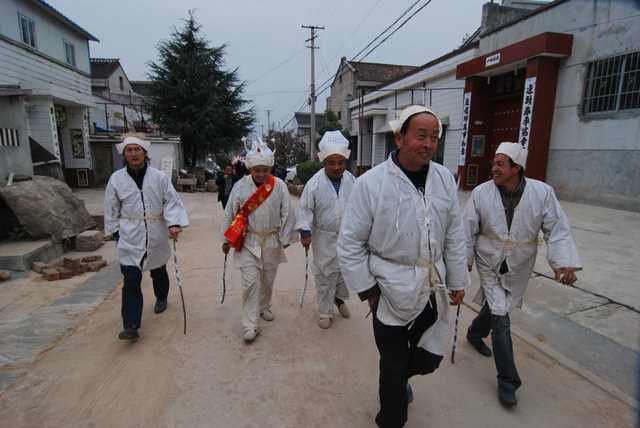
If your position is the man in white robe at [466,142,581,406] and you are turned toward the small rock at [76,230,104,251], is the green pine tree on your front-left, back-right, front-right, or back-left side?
front-right

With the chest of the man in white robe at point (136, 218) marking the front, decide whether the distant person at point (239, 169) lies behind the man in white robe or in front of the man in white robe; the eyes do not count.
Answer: behind

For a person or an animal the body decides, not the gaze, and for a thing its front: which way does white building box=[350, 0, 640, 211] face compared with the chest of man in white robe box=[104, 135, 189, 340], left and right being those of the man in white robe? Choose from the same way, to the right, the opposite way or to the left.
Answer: to the right

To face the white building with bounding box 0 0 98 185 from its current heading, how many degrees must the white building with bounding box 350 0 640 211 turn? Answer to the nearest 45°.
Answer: approximately 45° to its right

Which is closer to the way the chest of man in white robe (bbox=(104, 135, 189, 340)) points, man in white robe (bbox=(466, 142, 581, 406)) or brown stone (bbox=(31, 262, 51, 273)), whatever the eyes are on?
the man in white robe

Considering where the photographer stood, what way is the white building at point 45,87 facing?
facing the viewer and to the right of the viewer

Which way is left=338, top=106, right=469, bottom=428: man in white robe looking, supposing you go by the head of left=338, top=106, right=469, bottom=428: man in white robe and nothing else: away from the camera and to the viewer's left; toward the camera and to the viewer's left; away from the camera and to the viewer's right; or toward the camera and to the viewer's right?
toward the camera and to the viewer's right

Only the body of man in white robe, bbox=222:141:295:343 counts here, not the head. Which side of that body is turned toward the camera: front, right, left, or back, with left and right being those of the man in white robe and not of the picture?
front

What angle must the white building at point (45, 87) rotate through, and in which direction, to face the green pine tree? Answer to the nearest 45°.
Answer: approximately 90° to its left

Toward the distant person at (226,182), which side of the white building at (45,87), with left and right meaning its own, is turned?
front

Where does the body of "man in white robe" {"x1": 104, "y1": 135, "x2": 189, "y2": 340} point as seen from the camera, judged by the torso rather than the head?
toward the camera

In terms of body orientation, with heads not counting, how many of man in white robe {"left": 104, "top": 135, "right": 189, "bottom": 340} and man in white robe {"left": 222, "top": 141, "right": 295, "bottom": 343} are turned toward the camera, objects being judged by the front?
2

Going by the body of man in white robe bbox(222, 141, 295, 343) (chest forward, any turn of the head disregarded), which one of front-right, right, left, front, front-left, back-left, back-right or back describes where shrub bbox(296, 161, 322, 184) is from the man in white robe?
back

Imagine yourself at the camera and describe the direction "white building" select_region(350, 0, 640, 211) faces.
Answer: facing the viewer and to the left of the viewer

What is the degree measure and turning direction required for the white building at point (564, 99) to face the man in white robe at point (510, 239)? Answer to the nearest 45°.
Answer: approximately 45° to its left

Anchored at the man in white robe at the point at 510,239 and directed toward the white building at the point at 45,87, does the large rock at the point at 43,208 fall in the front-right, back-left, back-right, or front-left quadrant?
front-left

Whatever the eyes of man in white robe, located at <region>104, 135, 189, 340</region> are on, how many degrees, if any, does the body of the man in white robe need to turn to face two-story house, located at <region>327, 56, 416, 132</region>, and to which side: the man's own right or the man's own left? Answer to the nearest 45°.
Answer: approximately 135° to the man's own left
